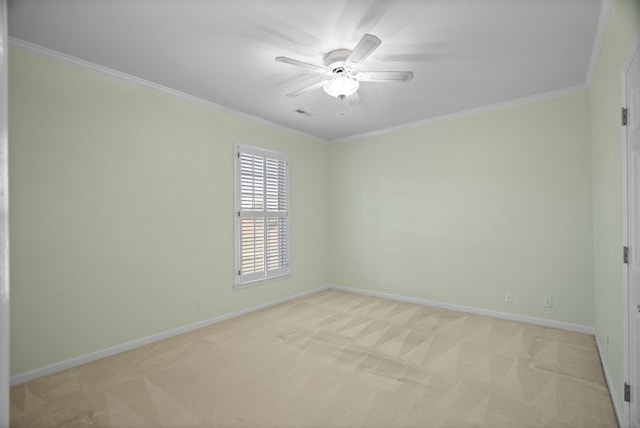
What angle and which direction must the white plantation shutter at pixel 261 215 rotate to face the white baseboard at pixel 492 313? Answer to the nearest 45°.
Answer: approximately 45° to its left

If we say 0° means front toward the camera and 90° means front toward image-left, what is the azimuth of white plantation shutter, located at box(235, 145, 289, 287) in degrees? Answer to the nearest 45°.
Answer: approximately 315°

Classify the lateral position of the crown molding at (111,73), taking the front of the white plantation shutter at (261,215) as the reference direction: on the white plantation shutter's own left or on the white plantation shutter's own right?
on the white plantation shutter's own right

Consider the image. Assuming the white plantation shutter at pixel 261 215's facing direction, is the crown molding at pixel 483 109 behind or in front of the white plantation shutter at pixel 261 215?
in front

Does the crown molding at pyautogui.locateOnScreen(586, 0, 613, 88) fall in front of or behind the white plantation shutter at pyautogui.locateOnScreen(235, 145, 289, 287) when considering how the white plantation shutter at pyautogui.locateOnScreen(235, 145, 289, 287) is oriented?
in front

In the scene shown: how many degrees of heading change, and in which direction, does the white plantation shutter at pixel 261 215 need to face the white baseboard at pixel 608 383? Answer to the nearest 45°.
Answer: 0° — it already faces it

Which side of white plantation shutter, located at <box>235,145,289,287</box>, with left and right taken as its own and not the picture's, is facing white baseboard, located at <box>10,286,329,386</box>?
right
